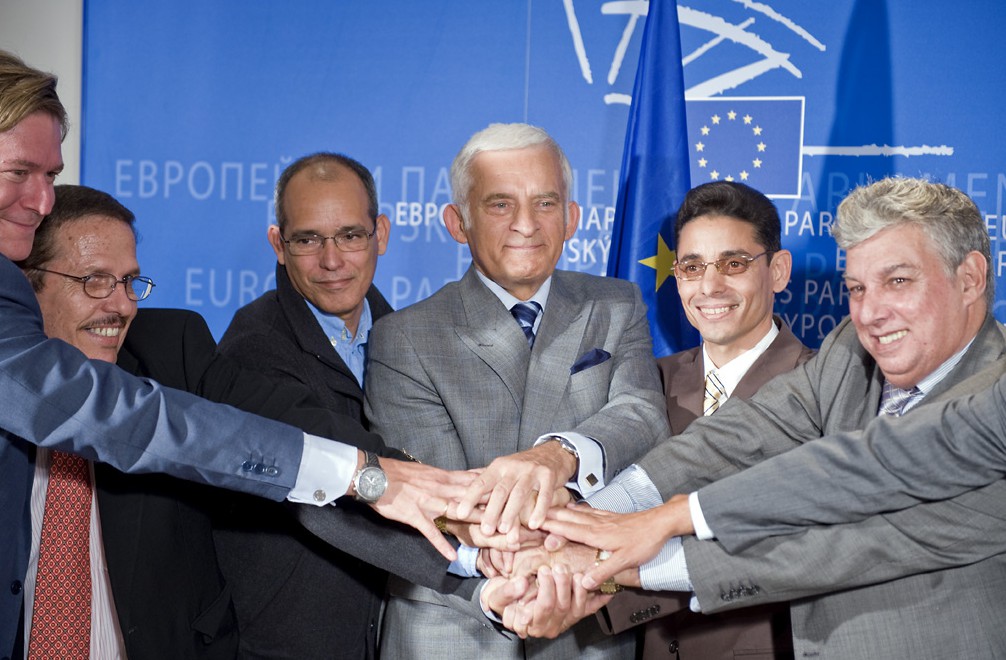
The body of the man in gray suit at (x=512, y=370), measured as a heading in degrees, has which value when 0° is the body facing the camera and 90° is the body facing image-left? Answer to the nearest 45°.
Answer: approximately 0°

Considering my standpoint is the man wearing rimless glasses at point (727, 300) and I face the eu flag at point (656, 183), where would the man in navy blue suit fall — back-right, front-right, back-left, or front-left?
back-left

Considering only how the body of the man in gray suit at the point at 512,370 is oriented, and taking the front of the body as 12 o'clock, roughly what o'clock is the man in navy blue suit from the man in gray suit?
The man in navy blue suit is roughly at 2 o'clock from the man in gray suit.

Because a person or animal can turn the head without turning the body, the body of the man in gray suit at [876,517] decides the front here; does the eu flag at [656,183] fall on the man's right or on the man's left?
on the man's right

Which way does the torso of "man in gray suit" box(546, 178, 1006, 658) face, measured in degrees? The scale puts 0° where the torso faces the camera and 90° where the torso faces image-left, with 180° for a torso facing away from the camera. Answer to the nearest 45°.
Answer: approximately 45°

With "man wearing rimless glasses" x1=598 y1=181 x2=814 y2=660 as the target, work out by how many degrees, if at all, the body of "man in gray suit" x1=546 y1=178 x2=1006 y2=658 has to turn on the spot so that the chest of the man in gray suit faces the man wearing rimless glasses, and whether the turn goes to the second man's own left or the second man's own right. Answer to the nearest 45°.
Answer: approximately 90° to the second man's own right

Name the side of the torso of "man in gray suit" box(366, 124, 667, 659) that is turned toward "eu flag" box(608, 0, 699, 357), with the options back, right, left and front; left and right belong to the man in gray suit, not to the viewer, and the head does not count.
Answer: back

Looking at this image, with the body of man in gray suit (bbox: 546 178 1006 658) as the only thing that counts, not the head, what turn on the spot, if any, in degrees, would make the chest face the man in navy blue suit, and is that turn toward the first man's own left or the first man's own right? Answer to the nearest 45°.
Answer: approximately 45° to the first man's own right

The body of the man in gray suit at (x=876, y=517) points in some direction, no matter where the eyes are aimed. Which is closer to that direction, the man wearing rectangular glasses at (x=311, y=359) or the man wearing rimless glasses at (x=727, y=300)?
the man wearing rectangular glasses

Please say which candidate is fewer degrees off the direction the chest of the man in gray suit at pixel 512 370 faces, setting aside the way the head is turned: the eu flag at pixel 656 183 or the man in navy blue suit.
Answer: the man in navy blue suit

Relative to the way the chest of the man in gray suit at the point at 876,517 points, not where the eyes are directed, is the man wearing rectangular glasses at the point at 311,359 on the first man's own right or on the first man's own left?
on the first man's own right
